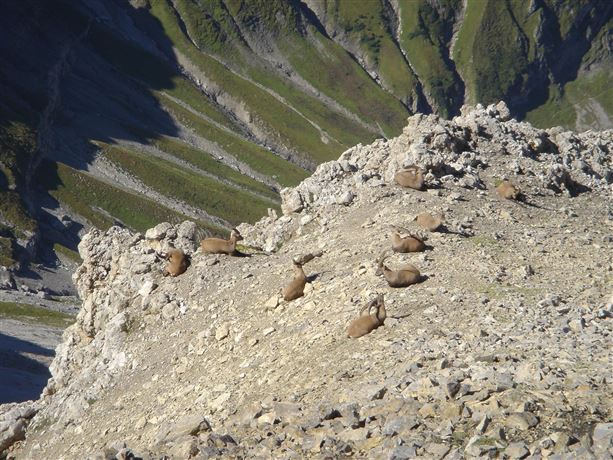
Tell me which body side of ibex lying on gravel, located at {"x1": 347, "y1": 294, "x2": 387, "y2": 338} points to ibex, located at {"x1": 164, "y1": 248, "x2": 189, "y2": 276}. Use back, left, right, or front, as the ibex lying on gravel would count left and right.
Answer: left

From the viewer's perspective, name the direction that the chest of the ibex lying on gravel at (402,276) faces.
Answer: to the viewer's left

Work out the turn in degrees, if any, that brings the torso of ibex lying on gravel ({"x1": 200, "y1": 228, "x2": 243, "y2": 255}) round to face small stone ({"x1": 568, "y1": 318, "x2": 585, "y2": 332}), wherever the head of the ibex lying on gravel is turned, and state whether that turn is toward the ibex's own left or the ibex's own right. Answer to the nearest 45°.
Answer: approximately 45° to the ibex's own right

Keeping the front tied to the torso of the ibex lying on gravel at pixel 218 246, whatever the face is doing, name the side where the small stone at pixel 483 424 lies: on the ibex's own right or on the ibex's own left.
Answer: on the ibex's own right

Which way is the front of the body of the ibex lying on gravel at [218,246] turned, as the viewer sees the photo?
to the viewer's right

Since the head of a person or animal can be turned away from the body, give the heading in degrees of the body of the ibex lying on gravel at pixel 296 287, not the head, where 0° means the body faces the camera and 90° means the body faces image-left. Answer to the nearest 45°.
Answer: approximately 225°

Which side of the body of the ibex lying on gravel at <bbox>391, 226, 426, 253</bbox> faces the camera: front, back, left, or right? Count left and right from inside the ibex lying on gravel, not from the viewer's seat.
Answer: left

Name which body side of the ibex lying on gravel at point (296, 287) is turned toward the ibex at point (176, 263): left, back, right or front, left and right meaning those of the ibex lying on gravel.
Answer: left
